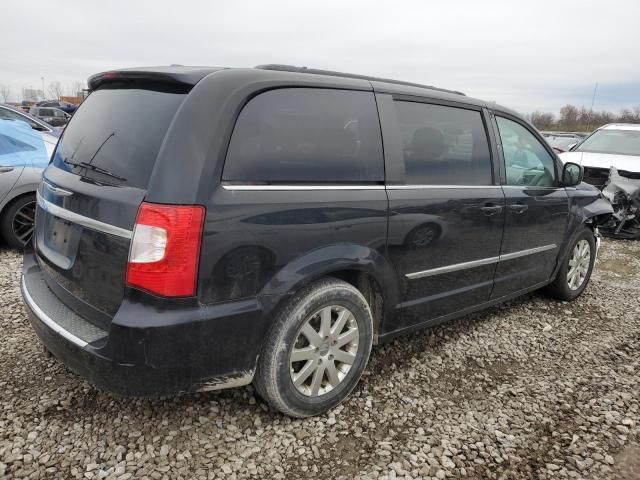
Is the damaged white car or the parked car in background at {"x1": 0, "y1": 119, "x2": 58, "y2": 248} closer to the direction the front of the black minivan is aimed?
the damaged white car

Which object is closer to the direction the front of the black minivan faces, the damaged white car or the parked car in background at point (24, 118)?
the damaged white car

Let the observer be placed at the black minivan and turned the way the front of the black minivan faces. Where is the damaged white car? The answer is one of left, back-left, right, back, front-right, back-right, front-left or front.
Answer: front

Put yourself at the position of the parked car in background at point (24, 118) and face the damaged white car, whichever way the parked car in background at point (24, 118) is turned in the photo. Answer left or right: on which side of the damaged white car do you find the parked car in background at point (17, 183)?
right

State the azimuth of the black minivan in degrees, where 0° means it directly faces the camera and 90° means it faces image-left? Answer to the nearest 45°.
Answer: approximately 225°

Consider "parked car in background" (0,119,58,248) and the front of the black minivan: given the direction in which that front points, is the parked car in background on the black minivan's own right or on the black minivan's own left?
on the black minivan's own left

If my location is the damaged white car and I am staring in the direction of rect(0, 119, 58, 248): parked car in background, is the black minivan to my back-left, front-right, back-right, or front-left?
front-left

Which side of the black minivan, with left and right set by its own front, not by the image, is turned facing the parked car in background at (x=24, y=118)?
left
